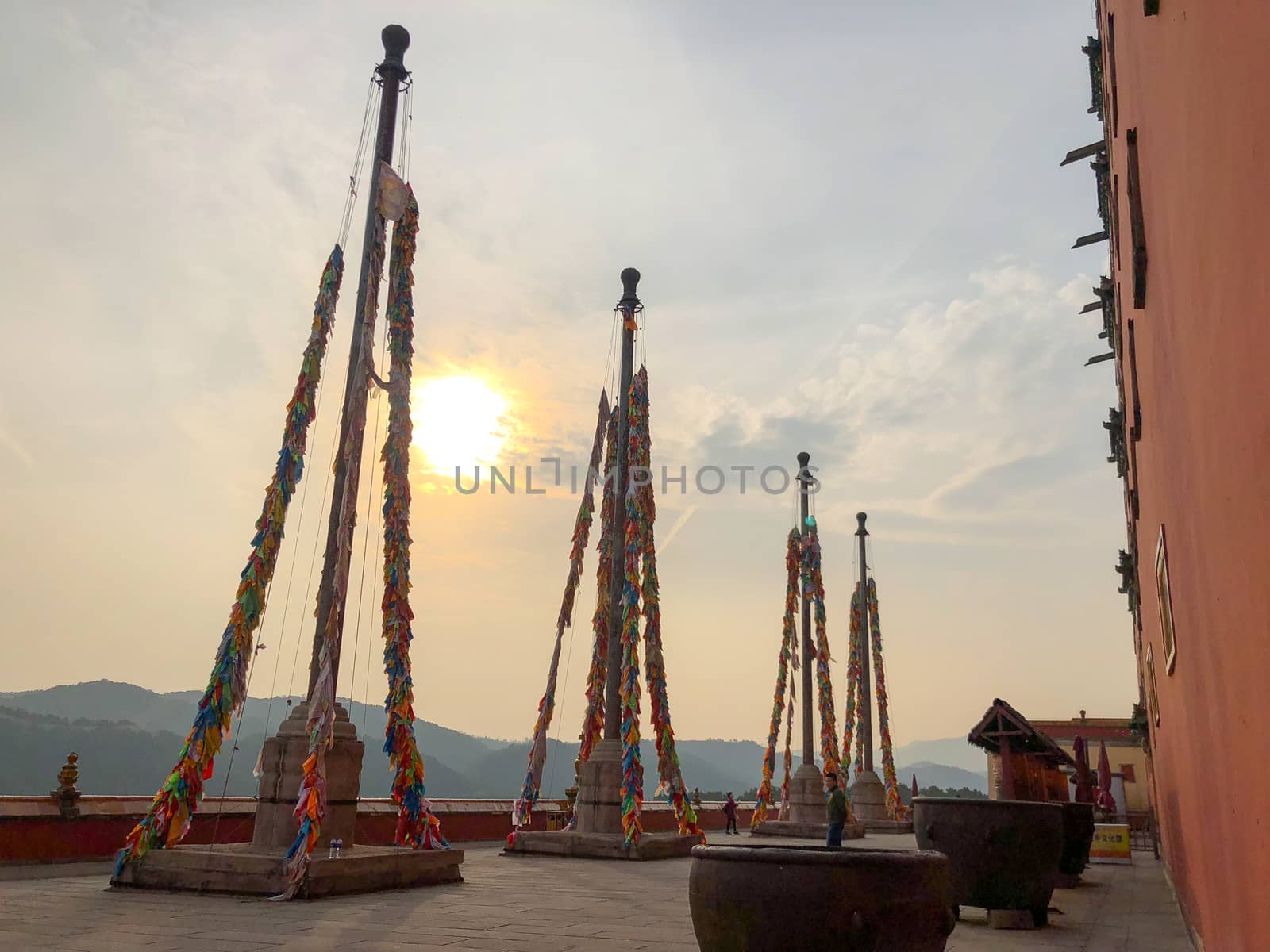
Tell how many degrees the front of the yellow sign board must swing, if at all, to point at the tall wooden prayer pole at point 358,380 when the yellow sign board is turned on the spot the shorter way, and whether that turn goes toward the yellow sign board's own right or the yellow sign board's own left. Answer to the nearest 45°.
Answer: approximately 45° to the yellow sign board's own right

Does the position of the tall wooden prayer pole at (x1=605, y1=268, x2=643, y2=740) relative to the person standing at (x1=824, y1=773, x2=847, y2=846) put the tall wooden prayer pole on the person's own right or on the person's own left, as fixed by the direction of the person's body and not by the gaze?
on the person's own right

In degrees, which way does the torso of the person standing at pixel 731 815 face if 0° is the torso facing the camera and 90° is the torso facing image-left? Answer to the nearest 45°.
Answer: approximately 0°

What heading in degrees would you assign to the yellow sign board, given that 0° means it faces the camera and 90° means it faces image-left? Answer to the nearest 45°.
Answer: approximately 0°

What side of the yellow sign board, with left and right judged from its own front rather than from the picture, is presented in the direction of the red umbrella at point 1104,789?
back

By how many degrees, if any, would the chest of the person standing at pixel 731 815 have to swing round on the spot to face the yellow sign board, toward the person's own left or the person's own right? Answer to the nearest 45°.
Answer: approximately 45° to the person's own left
